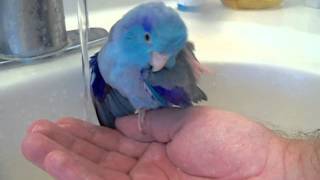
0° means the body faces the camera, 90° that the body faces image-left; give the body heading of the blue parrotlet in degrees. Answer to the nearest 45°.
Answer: approximately 0°
